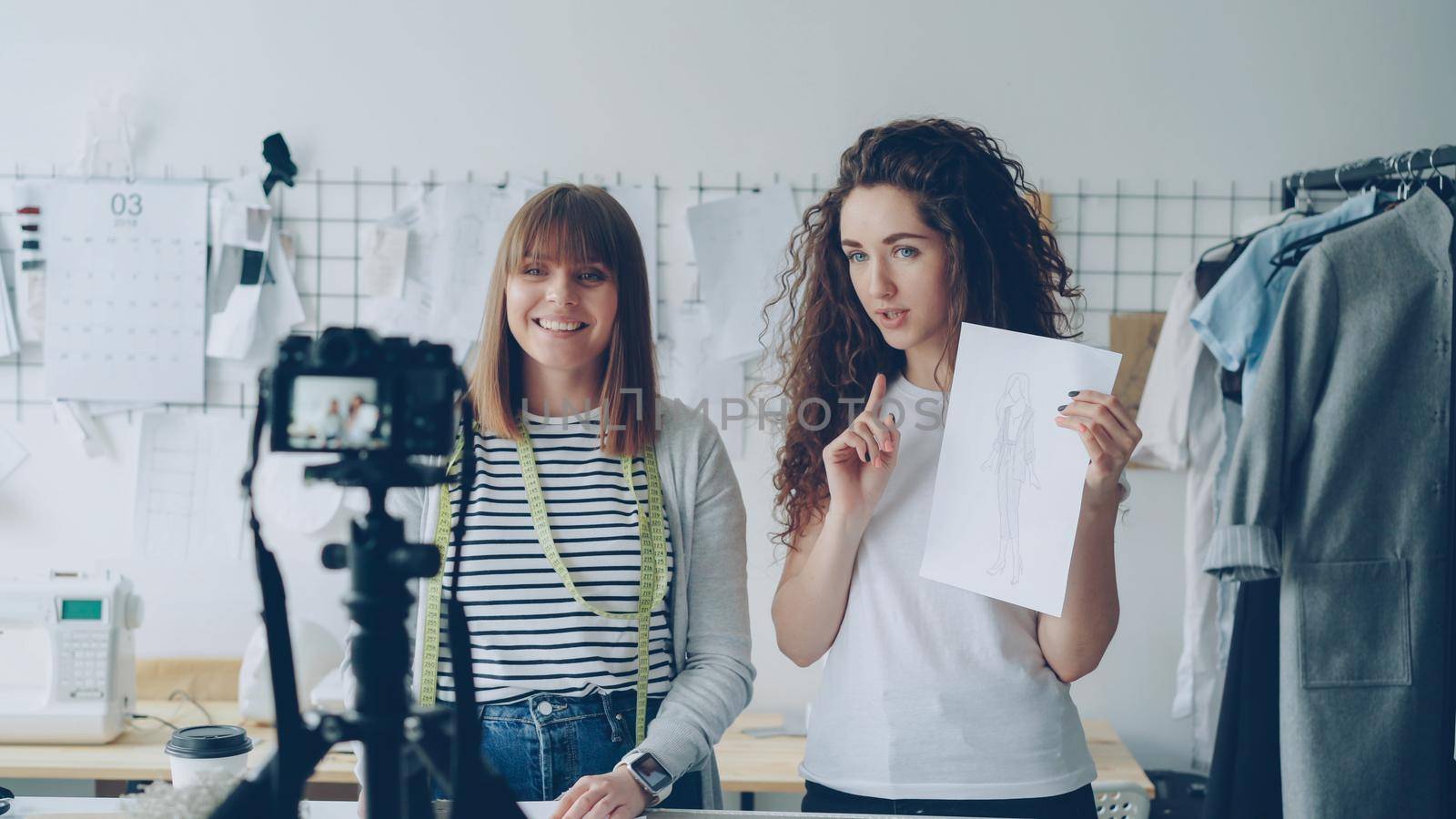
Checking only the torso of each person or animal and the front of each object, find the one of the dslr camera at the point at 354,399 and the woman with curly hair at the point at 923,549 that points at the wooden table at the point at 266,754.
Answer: the dslr camera

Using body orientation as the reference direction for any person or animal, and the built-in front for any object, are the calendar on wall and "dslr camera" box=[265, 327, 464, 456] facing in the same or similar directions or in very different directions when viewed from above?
very different directions

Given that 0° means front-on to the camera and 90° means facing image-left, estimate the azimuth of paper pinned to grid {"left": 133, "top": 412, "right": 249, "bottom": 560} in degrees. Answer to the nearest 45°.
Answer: approximately 0°

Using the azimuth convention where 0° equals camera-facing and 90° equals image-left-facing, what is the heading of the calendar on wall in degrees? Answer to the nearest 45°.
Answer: approximately 0°

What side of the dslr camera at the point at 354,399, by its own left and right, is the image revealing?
back
